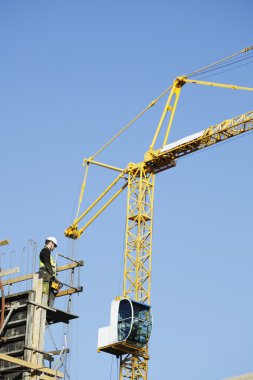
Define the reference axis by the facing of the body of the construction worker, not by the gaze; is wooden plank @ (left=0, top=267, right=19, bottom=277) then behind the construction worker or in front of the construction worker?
behind

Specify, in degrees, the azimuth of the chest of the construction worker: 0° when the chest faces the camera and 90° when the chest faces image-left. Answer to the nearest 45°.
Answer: approximately 270°

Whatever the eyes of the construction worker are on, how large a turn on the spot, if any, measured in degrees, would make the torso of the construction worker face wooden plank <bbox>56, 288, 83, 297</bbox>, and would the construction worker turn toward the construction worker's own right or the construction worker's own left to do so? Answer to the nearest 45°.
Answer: approximately 45° to the construction worker's own left
